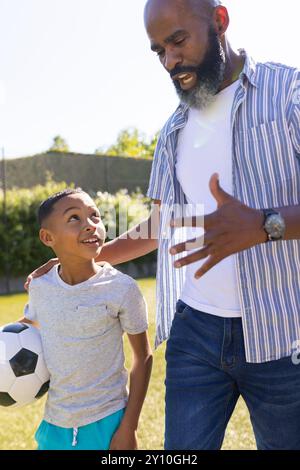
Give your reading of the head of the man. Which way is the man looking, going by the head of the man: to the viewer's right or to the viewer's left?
to the viewer's left

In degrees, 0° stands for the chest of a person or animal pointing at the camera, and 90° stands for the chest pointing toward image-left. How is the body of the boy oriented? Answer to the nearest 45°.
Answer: approximately 0°

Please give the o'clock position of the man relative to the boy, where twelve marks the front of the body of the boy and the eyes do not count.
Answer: The man is roughly at 10 o'clock from the boy.
